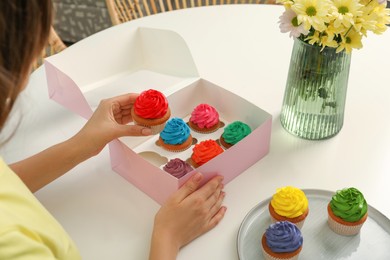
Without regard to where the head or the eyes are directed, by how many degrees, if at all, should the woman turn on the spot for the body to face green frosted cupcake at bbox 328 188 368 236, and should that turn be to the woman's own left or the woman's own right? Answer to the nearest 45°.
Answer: approximately 45° to the woman's own right

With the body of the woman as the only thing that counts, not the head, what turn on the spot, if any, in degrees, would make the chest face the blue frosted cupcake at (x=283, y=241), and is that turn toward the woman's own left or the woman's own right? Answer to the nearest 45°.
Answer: approximately 45° to the woman's own right

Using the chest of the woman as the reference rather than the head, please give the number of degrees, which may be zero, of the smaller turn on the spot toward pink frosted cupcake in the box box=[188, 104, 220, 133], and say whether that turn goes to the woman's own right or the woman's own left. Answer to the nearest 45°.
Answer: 0° — they already face it

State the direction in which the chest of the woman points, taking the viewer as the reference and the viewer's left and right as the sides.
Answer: facing away from the viewer and to the right of the viewer

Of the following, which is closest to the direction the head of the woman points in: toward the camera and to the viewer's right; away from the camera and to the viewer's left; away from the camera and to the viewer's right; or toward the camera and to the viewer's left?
away from the camera and to the viewer's right

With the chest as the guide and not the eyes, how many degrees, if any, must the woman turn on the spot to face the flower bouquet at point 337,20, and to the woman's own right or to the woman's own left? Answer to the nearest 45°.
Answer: approximately 45° to the woman's own right

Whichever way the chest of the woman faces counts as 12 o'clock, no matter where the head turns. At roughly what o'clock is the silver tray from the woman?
The silver tray is roughly at 2 o'clock from the woman.
